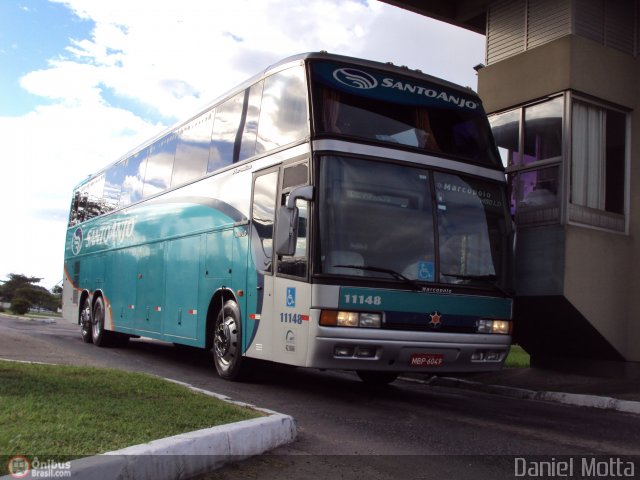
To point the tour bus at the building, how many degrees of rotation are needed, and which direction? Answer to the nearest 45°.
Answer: approximately 90° to its left

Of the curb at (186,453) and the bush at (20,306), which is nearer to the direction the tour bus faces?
the curb

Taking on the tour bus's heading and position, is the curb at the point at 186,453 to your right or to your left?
on your right

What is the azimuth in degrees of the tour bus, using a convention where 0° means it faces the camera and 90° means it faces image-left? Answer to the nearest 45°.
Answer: approximately 315°

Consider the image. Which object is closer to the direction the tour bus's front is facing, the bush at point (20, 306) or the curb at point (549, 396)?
the curb
